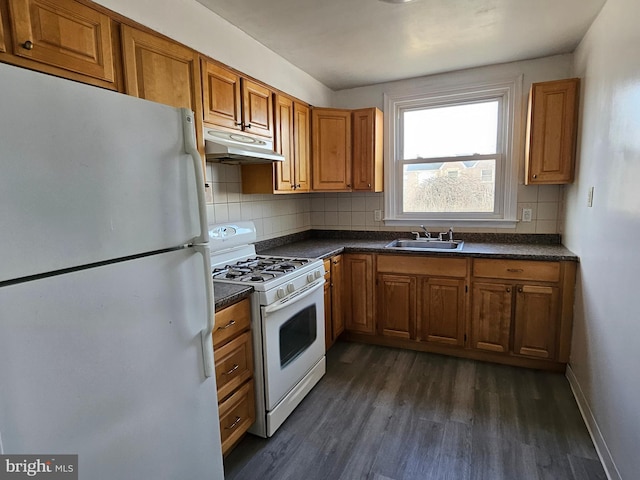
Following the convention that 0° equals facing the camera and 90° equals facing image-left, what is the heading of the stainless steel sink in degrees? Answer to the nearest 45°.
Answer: approximately 0°

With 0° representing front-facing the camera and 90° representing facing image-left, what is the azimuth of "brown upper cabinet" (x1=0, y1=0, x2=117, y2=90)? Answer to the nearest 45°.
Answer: approximately 315°

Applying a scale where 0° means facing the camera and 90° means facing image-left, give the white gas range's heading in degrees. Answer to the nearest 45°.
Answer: approximately 315°

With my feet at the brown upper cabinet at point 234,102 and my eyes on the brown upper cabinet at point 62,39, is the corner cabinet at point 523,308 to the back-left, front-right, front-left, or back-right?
back-left

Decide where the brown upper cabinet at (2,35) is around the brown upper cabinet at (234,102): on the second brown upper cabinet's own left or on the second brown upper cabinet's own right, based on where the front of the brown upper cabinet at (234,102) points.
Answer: on the second brown upper cabinet's own right

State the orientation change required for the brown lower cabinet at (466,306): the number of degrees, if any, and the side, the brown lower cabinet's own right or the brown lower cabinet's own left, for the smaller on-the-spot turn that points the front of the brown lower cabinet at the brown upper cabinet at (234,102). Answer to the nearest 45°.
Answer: approximately 45° to the brown lower cabinet's own right

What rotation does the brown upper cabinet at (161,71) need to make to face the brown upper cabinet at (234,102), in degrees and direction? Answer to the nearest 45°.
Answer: approximately 90° to its left

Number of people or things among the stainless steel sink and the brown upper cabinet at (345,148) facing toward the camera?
2
